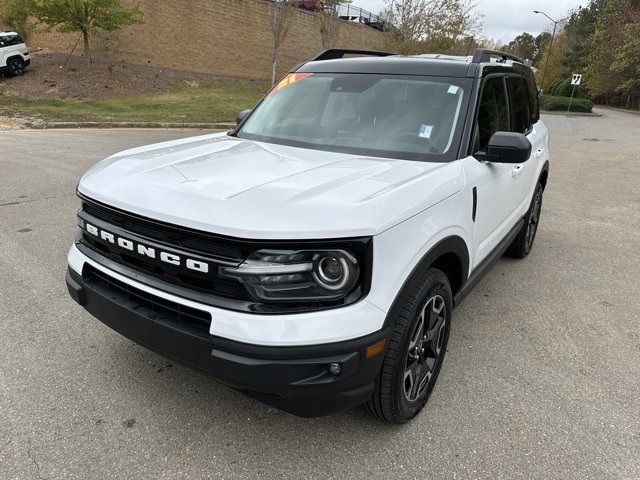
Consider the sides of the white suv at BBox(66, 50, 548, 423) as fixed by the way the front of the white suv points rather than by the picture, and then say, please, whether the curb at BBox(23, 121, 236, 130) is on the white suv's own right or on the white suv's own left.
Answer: on the white suv's own right

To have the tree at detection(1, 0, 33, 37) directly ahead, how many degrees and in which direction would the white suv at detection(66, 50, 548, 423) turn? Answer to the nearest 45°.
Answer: approximately 90° to its right

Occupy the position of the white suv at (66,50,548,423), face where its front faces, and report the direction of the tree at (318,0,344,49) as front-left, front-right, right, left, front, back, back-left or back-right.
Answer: back-right

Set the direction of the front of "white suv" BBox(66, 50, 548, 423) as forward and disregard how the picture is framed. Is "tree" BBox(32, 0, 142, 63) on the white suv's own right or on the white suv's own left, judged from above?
on the white suv's own right

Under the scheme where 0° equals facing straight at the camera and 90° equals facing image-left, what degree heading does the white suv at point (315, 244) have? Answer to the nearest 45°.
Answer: approximately 45°

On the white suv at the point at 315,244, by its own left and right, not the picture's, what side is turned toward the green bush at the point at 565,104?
back

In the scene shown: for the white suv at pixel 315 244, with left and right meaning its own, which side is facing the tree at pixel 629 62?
back

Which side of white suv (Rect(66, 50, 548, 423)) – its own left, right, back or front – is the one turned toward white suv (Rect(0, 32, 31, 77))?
right
